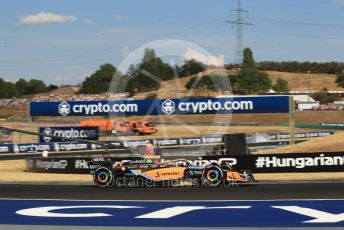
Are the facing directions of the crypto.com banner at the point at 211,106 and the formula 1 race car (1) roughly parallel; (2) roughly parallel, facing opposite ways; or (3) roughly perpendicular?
roughly perpendicular

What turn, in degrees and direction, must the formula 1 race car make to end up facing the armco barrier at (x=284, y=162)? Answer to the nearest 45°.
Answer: approximately 45° to its left

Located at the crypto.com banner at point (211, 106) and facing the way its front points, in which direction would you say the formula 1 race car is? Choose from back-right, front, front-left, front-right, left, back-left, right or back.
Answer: front

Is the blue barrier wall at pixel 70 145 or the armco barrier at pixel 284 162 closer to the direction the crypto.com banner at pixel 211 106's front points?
the armco barrier

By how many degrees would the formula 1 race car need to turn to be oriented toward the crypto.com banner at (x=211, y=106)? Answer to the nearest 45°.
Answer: approximately 90° to its left

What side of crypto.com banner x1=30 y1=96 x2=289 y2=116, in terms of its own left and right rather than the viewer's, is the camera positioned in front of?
front

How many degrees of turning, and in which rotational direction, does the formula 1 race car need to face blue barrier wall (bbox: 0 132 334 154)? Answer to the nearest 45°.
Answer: approximately 90° to its left

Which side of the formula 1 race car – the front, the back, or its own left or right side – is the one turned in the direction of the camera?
right

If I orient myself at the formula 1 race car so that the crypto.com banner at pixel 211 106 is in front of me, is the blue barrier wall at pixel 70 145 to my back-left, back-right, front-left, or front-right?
front-left

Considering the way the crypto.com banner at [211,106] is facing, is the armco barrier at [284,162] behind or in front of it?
in front

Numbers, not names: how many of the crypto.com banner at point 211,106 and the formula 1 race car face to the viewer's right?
1
